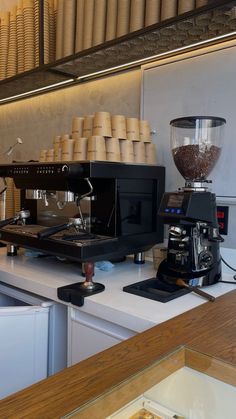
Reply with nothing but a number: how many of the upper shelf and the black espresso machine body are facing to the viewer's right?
0

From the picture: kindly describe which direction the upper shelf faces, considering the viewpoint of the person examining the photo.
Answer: facing the viewer and to the left of the viewer

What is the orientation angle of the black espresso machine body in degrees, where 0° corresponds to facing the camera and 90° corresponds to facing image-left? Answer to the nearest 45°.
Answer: approximately 45°

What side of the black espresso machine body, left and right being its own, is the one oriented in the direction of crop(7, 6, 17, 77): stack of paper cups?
right

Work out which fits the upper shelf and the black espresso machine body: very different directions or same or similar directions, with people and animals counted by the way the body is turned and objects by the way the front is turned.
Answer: same or similar directions
